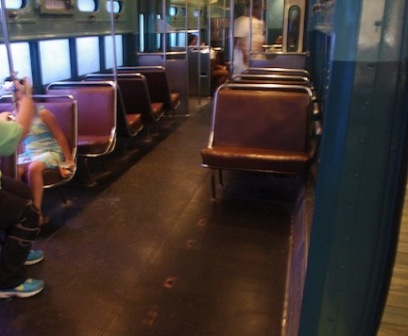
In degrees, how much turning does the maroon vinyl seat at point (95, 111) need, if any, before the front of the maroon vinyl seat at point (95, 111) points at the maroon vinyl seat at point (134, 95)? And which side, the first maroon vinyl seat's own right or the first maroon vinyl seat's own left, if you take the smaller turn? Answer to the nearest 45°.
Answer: approximately 135° to the first maroon vinyl seat's own left

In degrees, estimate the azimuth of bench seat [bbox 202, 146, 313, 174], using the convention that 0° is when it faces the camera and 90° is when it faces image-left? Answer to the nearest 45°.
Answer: approximately 0°

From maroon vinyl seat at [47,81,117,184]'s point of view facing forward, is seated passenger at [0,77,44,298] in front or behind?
in front

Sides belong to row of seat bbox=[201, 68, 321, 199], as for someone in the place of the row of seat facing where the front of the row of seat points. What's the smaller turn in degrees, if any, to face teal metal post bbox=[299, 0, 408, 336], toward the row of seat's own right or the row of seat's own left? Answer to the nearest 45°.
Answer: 0° — it already faces it

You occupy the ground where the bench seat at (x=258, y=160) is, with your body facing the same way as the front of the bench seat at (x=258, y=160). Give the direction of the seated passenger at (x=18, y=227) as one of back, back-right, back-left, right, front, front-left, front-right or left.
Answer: front-right

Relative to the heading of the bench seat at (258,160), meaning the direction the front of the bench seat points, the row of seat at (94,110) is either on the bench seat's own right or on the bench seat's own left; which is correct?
on the bench seat's own right
